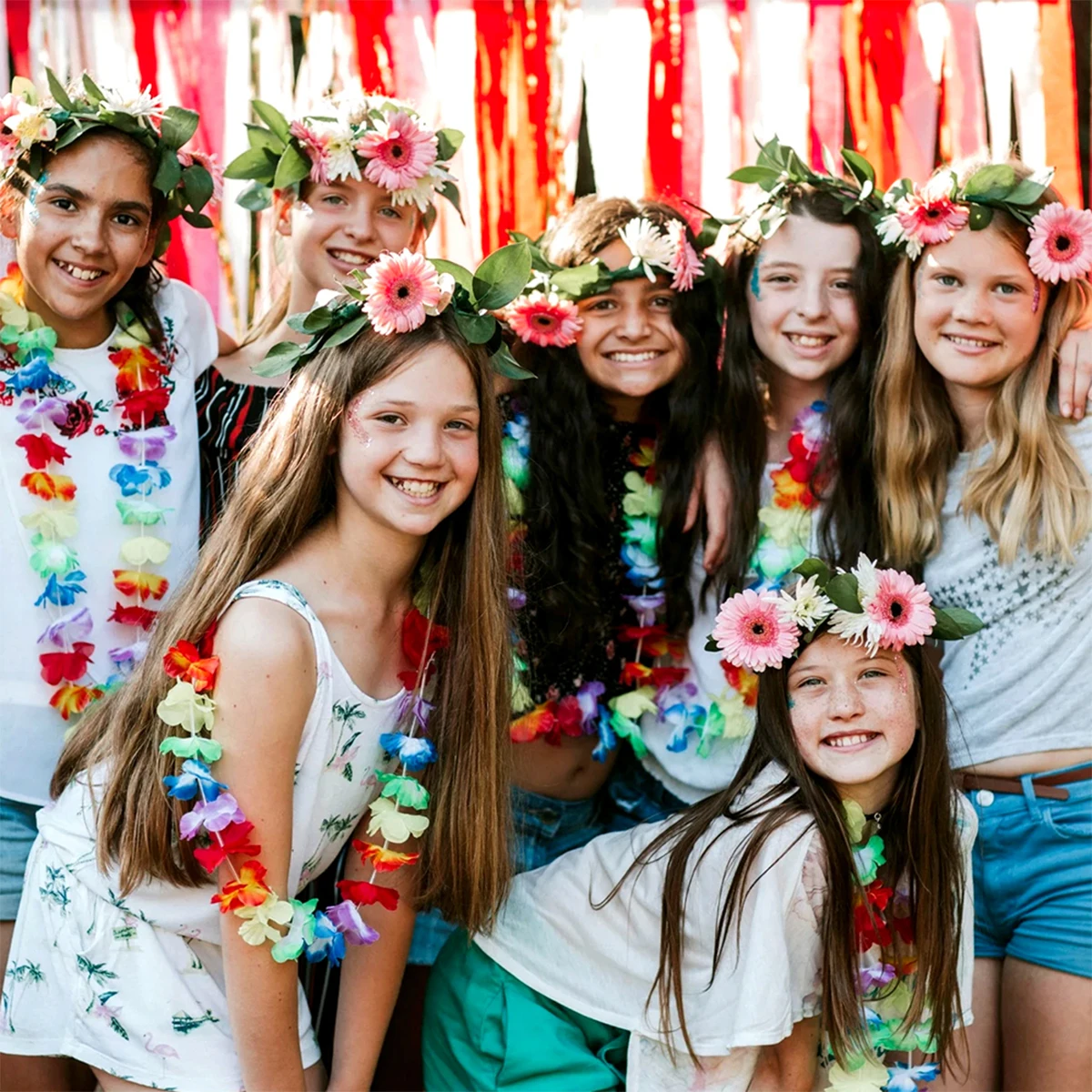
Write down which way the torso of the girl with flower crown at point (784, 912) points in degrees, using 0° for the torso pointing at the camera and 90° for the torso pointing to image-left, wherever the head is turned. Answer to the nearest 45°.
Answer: approximately 315°

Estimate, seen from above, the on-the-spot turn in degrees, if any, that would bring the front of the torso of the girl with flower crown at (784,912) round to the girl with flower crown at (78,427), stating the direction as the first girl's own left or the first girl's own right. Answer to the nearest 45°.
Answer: approximately 135° to the first girl's own right

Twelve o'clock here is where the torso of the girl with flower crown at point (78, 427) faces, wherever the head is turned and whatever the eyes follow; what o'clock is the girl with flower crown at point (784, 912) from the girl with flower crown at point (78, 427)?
the girl with flower crown at point (784, 912) is roughly at 10 o'clock from the girl with flower crown at point (78, 427).

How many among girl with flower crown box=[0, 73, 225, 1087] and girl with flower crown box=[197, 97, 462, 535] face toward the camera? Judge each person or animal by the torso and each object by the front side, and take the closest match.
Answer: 2
